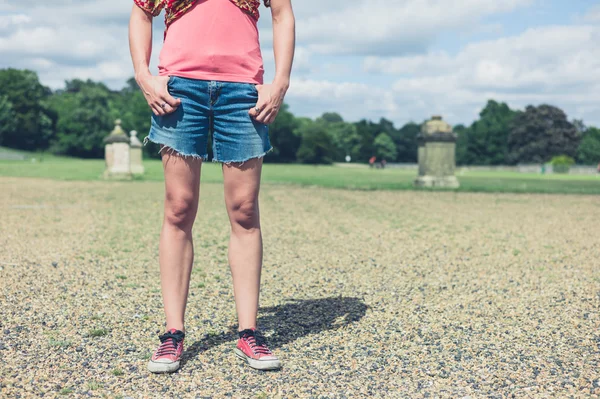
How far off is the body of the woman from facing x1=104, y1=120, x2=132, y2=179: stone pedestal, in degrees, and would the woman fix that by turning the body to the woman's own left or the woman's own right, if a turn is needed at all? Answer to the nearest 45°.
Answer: approximately 180°

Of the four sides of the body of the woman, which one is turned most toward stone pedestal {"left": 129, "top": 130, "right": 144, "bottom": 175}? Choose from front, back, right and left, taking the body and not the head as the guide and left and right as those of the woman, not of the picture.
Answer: back

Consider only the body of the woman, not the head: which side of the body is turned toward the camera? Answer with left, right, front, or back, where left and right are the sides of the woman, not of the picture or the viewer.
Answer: front

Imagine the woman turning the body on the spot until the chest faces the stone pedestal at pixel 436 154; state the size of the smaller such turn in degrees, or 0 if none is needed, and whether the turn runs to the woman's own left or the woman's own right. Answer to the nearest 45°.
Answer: approximately 180°
